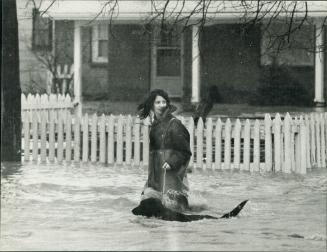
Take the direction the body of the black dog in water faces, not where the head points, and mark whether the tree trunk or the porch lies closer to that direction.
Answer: the tree trunk

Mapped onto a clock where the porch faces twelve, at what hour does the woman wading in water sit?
The woman wading in water is roughly at 12 o'clock from the porch.

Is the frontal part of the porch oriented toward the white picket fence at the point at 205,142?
yes

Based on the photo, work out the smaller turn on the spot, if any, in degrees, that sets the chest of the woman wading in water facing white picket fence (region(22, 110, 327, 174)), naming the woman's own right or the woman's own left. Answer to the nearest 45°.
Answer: approximately 135° to the woman's own right

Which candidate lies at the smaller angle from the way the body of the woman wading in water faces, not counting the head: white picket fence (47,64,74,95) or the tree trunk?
the tree trunk

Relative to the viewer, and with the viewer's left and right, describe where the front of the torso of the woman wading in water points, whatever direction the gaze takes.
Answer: facing the viewer and to the left of the viewer

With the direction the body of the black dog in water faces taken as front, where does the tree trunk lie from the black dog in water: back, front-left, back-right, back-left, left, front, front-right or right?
front-right

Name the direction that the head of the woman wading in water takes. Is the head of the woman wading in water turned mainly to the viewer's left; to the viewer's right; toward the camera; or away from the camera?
toward the camera

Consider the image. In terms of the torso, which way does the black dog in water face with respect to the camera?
to the viewer's left

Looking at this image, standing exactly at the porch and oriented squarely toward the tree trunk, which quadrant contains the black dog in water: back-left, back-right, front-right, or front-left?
front-left

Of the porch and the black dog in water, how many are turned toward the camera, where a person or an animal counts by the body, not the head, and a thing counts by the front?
1

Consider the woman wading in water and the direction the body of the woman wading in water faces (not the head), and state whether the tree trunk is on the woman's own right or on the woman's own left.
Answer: on the woman's own right

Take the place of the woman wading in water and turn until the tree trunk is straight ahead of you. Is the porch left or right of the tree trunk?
right

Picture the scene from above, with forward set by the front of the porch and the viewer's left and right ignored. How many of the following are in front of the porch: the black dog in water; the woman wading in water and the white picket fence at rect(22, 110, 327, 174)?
3

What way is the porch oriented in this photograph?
toward the camera

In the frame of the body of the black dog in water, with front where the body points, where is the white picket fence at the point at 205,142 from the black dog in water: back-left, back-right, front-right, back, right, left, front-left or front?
right

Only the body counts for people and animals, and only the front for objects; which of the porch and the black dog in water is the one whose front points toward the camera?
the porch
